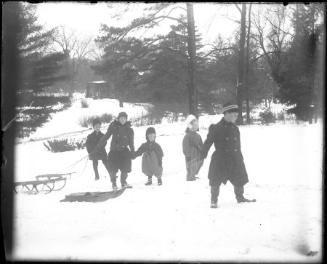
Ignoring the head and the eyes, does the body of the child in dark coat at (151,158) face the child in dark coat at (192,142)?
no

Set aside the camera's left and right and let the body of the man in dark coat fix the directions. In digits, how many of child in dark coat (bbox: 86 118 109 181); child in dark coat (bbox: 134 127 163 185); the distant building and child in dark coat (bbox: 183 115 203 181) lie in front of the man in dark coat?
0

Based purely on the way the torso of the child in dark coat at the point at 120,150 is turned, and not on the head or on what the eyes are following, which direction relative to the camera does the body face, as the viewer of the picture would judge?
toward the camera

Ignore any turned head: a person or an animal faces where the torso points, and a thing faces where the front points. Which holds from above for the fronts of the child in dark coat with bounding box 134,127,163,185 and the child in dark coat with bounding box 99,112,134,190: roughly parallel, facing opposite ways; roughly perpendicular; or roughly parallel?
roughly parallel

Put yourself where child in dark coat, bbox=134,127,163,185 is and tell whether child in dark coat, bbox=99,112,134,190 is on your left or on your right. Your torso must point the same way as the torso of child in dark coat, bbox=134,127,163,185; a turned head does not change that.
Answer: on your right

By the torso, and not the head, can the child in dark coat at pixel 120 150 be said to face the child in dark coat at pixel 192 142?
no

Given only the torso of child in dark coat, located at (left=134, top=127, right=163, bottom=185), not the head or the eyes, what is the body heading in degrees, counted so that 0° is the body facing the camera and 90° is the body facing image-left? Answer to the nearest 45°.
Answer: approximately 0°

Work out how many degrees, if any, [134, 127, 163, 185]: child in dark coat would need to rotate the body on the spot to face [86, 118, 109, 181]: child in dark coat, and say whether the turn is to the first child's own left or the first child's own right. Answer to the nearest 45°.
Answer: approximately 90° to the first child's own right

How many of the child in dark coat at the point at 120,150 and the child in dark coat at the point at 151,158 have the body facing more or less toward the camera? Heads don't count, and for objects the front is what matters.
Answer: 2

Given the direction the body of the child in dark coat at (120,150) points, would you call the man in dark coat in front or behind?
in front

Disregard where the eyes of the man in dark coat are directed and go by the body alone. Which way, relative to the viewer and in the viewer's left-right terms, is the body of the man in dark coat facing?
facing the viewer and to the right of the viewer

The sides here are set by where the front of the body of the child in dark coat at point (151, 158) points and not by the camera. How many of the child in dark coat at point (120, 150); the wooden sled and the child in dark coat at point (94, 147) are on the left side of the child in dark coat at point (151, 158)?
0
